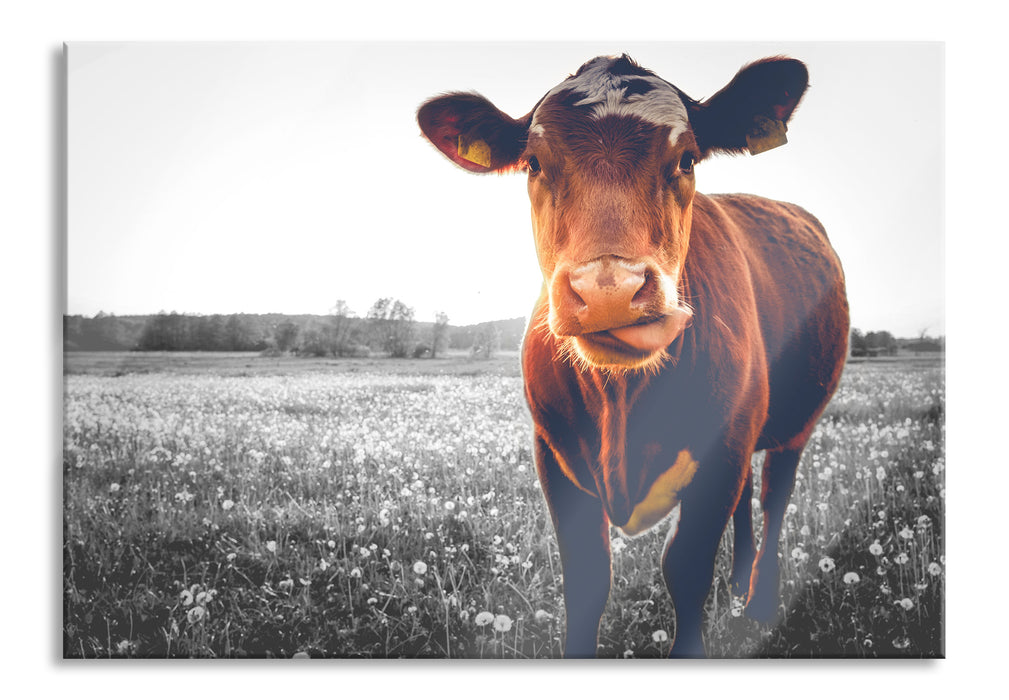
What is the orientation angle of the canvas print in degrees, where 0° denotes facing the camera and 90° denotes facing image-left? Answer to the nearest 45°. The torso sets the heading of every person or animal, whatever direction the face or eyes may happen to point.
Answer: approximately 0°
